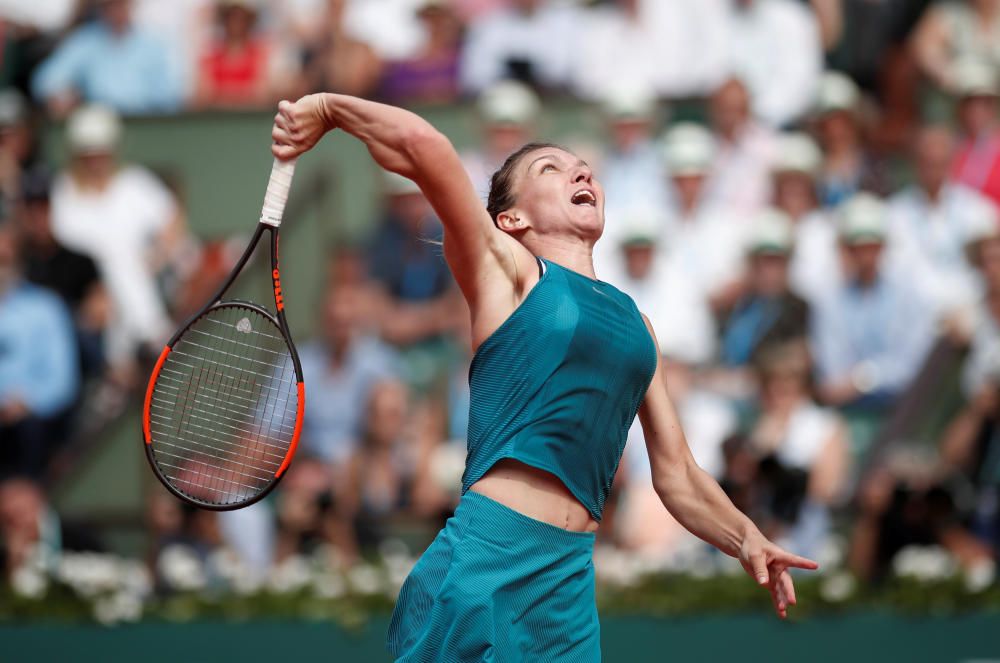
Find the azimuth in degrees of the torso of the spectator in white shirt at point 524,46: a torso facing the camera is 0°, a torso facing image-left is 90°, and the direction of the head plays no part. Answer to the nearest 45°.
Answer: approximately 0°

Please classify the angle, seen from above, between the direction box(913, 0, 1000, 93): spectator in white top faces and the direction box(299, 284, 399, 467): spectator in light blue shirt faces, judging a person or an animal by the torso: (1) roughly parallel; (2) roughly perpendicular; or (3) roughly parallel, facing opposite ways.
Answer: roughly parallel

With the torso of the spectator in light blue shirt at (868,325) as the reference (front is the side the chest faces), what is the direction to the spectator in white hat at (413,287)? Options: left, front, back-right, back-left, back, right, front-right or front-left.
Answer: right

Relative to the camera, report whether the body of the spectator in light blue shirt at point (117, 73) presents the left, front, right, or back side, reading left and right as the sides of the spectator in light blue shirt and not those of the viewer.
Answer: front

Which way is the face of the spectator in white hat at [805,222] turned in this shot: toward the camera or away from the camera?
toward the camera

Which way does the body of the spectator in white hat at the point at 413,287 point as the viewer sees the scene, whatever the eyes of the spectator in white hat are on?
toward the camera

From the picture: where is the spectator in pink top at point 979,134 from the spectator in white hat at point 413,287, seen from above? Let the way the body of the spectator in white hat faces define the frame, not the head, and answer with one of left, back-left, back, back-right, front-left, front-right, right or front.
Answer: left

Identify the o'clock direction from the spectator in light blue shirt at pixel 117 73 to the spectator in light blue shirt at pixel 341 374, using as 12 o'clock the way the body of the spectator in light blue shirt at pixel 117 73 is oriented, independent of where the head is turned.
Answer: the spectator in light blue shirt at pixel 341 374 is roughly at 11 o'clock from the spectator in light blue shirt at pixel 117 73.

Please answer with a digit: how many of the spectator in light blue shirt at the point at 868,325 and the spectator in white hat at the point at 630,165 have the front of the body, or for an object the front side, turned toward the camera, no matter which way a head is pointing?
2

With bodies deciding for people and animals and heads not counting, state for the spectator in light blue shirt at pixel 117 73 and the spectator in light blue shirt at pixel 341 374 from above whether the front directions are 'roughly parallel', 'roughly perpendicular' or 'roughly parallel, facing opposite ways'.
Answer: roughly parallel

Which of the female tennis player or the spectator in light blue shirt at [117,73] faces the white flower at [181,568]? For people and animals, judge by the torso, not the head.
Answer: the spectator in light blue shirt

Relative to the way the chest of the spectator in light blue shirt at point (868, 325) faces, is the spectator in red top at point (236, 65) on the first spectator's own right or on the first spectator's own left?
on the first spectator's own right

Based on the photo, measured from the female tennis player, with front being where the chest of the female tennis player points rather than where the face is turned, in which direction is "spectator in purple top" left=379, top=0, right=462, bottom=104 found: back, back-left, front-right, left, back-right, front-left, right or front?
back-left

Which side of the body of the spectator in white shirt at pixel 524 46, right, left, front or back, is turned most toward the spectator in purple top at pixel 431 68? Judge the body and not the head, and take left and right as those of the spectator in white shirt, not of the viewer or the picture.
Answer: right

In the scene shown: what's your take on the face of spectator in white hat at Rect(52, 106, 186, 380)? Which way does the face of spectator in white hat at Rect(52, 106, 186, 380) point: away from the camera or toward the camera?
toward the camera

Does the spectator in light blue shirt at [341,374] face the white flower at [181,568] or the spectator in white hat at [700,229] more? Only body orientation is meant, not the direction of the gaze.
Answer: the white flower

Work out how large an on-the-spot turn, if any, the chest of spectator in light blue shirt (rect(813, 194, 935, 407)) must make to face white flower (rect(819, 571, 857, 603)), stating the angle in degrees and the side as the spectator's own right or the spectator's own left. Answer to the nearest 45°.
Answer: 0° — they already face it

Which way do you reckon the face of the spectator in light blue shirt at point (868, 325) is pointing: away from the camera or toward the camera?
toward the camera

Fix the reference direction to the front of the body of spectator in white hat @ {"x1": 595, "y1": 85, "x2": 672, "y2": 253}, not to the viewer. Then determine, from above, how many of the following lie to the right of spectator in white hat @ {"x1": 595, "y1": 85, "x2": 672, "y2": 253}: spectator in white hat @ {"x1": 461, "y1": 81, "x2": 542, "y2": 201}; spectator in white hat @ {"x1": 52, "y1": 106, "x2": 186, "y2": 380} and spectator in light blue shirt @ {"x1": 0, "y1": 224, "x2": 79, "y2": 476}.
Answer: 3
